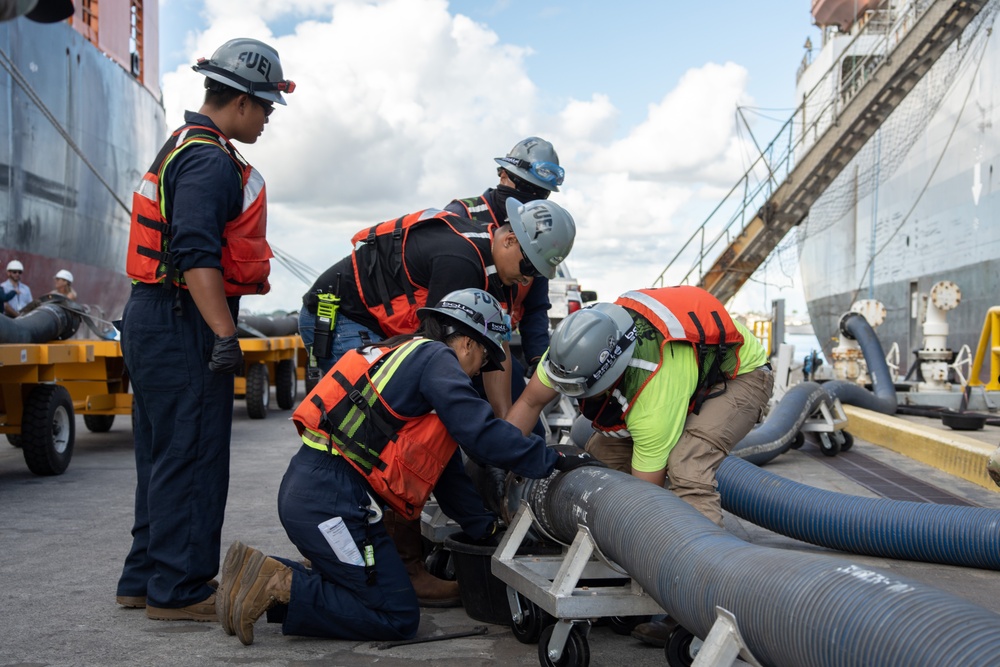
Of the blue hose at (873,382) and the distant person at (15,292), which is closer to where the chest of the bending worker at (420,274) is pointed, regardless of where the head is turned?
the blue hose

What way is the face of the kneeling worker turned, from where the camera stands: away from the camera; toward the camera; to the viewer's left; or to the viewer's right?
to the viewer's right

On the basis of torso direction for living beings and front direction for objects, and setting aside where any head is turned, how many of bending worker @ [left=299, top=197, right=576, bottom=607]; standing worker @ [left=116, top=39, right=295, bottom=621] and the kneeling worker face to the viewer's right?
3

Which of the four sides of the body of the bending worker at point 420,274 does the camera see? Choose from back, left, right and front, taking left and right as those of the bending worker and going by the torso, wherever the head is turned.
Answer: right

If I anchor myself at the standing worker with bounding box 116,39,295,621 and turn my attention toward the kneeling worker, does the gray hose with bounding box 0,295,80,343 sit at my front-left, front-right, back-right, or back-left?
back-left

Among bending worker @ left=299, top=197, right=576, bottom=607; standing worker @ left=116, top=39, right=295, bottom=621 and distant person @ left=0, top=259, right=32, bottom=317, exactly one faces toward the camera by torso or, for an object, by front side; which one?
the distant person

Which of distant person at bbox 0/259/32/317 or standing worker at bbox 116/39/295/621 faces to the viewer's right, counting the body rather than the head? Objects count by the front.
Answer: the standing worker

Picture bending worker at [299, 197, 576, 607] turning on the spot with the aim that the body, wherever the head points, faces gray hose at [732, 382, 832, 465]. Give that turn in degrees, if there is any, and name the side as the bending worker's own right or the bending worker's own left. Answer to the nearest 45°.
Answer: approximately 45° to the bending worker's own left

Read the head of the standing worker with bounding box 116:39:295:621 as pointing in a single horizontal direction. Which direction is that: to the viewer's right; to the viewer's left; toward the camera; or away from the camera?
to the viewer's right

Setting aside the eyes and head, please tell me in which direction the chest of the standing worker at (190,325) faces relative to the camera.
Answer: to the viewer's right

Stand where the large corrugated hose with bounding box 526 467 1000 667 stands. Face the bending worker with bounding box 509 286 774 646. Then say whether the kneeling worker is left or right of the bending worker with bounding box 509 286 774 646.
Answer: left

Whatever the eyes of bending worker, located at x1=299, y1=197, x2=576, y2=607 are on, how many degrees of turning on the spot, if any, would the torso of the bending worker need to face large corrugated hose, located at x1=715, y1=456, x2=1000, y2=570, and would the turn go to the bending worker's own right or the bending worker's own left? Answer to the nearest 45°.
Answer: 0° — they already face it

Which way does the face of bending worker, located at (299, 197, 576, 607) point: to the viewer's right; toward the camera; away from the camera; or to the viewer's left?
to the viewer's right
